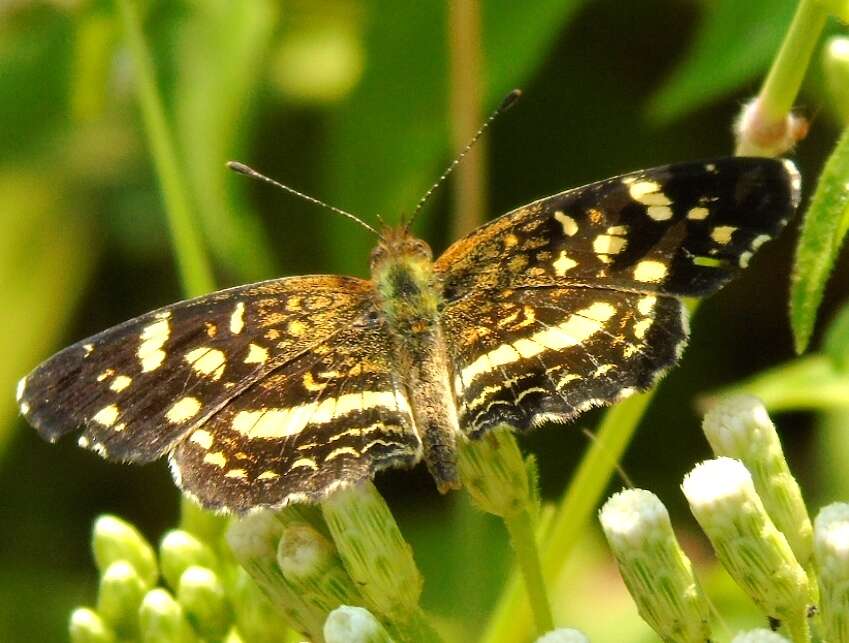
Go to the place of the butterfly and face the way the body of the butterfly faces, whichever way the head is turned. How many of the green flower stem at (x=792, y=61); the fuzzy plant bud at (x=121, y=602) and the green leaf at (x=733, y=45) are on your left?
1

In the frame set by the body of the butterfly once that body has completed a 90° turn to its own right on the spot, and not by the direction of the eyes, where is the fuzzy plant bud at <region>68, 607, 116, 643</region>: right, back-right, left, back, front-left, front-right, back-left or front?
back

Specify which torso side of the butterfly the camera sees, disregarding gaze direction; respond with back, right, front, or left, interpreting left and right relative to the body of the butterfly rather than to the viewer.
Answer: back

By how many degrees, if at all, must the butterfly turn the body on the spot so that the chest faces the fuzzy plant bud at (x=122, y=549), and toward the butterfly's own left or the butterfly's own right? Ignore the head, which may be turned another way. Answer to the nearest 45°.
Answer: approximately 90° to the butterfly's own left

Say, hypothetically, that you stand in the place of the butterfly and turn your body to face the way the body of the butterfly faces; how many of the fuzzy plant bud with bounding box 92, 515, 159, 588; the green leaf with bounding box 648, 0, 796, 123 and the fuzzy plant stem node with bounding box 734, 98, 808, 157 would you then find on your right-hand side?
2
